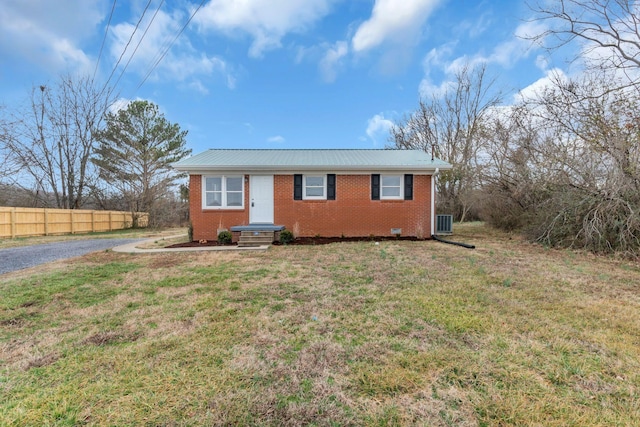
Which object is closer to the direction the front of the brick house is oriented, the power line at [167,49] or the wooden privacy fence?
the power line

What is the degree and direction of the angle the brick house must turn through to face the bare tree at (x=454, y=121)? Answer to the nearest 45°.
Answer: approximately 135° to its left

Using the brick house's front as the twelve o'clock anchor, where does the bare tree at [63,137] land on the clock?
The bare tree is roughly at 4 o'clock from the brick house.

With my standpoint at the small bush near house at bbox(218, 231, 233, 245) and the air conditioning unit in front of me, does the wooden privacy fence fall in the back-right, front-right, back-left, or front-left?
back-left

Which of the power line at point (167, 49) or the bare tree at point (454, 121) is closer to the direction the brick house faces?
the power line

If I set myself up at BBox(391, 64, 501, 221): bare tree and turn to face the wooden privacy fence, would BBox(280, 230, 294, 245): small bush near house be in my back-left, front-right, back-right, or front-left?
front-left

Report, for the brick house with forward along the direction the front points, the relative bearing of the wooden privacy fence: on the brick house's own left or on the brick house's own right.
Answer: on the brick house's own right

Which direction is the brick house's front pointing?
toward the camera

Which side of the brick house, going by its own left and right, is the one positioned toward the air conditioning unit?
left

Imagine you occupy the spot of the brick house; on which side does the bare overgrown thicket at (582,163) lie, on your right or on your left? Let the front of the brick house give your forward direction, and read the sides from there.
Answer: on your left

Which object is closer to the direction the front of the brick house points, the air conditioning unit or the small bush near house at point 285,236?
the small bush near house
